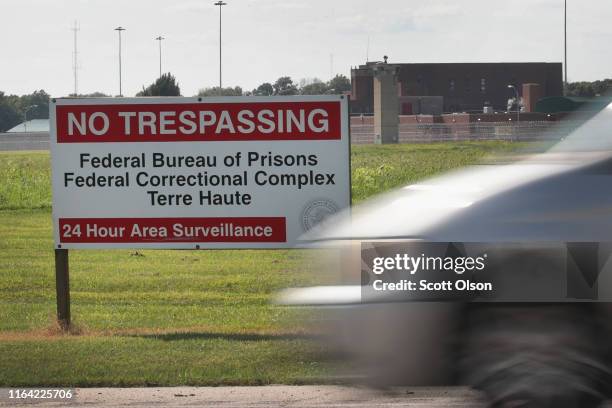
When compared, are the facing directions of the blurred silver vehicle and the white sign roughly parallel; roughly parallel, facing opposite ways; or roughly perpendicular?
roughly perpendicular

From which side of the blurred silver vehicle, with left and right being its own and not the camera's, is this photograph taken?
left

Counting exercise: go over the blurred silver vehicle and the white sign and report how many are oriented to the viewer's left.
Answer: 1

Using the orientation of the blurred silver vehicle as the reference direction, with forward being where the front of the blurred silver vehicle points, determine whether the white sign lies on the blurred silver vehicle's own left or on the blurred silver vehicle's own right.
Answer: on the blurred silver vehicle's own right

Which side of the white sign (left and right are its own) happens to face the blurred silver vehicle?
front

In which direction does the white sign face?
toward the camera
